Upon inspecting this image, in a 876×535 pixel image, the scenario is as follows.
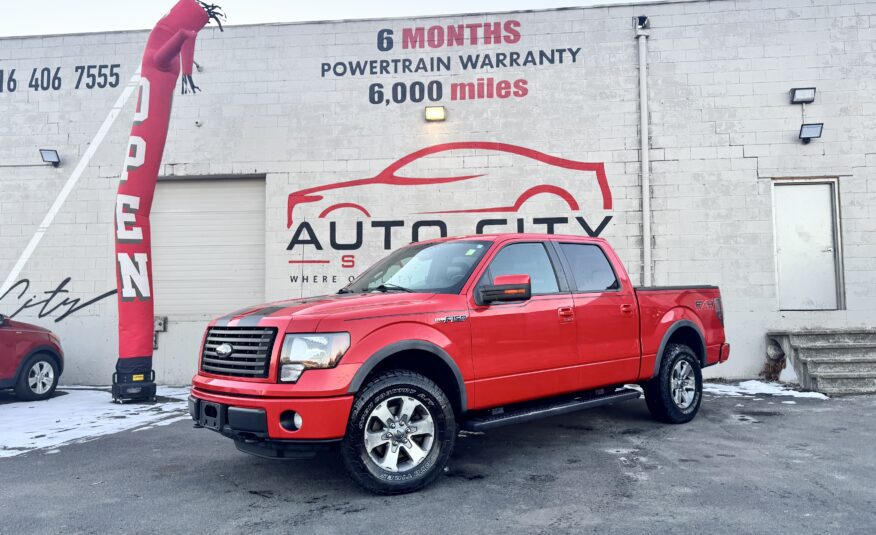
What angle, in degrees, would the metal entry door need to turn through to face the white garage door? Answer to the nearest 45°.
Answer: approximately 45° to its right

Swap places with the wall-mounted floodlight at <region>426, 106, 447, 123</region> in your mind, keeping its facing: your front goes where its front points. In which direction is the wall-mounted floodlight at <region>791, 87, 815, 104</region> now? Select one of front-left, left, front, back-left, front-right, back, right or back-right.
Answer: left

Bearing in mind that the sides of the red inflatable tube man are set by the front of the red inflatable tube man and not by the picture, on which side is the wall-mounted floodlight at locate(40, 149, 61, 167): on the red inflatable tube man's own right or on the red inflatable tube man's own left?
on the red inflatable tube man's own right

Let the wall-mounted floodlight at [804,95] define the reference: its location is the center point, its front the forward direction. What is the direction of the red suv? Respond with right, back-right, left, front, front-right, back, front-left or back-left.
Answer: front-right

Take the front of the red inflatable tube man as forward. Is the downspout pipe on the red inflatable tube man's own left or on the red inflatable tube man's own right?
on the red inflatable tube man's own left

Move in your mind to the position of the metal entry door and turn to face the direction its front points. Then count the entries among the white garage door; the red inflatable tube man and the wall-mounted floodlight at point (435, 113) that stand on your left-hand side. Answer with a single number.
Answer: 0

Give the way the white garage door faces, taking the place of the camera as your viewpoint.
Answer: facing the viewer

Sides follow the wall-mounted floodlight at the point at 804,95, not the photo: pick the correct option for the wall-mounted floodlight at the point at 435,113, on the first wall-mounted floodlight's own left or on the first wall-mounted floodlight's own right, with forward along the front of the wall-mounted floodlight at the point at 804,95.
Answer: on the first wall-mounted floodlight's own right

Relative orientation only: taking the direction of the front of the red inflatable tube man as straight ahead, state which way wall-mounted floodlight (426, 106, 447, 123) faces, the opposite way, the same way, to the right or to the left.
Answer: the same way

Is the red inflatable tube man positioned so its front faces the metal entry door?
no

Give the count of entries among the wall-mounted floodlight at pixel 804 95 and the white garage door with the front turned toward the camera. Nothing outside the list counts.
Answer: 2

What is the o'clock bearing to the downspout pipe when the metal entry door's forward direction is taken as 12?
The downspout pipe is roughly at 2 o'clock from the metal entry door.

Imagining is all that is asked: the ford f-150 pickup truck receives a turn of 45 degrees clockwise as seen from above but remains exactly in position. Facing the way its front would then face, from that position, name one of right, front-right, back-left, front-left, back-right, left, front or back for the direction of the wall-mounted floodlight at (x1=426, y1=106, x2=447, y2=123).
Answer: right

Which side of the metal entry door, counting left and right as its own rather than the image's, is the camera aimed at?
front

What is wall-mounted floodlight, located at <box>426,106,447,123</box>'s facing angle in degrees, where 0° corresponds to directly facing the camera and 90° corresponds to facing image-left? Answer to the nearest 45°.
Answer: approximately 0°

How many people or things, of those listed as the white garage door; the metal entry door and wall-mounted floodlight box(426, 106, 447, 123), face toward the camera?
3
